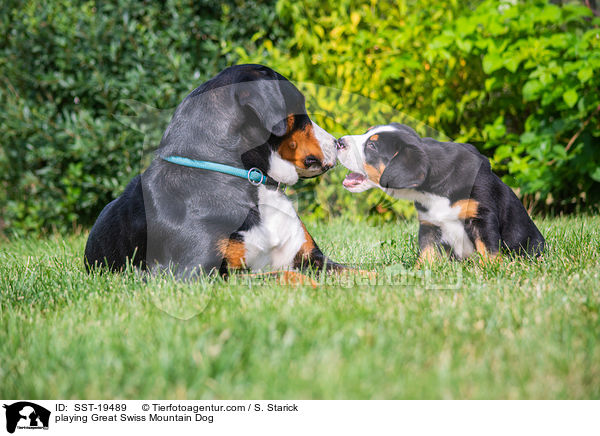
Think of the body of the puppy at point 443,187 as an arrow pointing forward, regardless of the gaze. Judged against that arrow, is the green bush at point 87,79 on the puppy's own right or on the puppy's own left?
on the puppy's own right

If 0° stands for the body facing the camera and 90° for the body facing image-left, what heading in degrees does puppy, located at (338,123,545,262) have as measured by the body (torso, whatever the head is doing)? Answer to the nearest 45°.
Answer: approximately 45°

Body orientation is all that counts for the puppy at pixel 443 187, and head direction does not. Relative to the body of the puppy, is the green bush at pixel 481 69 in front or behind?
behind

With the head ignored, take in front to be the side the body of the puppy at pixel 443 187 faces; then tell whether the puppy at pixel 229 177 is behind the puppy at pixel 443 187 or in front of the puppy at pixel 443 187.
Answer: in front

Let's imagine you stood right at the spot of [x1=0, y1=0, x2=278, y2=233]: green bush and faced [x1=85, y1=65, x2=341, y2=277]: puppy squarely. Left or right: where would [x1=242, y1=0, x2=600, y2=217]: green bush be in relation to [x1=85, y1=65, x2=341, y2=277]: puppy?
left

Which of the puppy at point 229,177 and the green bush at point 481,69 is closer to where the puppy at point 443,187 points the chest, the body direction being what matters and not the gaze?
the puppy
